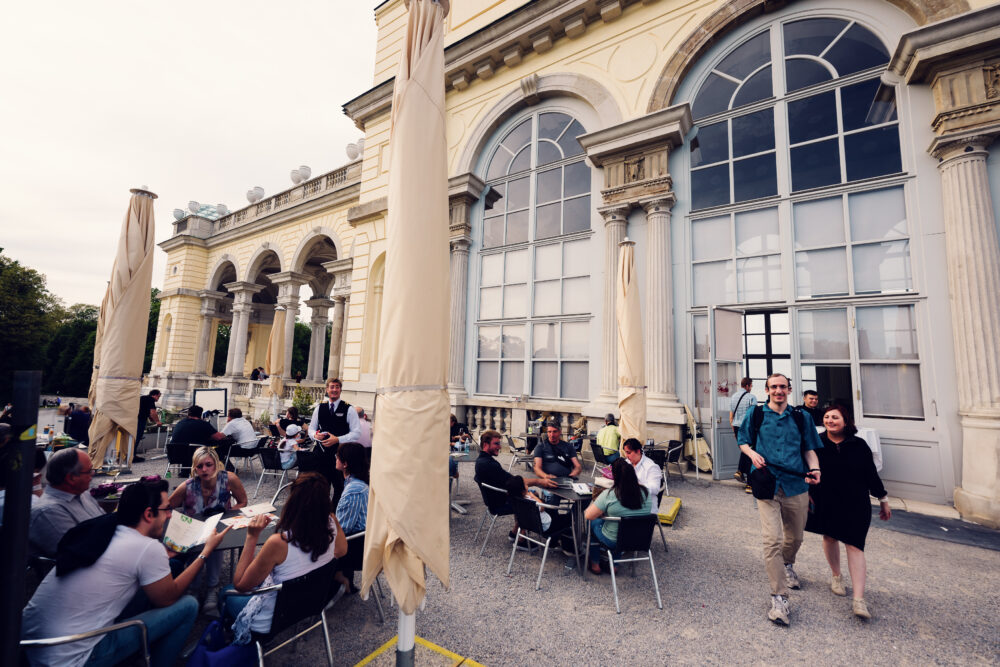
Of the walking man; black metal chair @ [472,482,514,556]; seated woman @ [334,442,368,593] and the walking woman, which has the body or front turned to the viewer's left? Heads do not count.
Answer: the seated woman

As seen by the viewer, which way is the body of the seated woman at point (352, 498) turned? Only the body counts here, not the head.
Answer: to the viewer's left

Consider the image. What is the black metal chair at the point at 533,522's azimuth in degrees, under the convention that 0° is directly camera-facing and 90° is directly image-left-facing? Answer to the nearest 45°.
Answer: approximately 225°

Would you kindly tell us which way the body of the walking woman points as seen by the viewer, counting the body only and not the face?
toward the camera

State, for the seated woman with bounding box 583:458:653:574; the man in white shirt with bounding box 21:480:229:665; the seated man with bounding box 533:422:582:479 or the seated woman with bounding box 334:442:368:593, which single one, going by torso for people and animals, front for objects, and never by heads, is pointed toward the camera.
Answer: the seated man

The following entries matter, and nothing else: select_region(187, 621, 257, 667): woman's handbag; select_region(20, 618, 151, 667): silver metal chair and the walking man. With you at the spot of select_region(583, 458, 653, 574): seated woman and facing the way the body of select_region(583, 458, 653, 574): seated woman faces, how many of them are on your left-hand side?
2

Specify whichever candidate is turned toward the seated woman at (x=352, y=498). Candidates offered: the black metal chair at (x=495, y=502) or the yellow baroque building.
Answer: the yellow baroque building

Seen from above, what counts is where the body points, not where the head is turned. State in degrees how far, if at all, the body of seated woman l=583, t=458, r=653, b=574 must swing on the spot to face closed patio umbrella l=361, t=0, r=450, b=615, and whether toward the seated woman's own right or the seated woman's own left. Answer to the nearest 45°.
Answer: approximately 90° to the seated woman's own left

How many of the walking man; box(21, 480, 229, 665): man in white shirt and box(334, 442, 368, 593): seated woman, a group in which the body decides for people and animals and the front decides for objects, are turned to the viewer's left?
1

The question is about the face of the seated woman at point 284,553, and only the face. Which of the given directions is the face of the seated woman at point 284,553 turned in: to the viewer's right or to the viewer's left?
to the viewer's left

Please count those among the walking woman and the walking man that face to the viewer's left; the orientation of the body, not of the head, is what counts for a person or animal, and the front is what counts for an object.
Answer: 0

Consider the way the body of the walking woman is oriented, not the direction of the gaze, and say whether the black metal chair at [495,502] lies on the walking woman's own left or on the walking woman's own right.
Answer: on the walking woman's own right

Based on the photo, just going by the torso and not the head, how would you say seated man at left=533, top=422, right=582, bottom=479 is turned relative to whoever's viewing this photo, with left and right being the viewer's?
facing the viewer

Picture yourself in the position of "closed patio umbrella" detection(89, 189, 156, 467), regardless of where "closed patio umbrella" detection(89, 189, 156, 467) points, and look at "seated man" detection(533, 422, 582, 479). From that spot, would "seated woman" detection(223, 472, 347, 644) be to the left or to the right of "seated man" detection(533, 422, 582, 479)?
right

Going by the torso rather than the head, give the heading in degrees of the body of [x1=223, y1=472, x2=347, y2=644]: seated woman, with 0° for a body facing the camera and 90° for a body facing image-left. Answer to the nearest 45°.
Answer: approximately 135°

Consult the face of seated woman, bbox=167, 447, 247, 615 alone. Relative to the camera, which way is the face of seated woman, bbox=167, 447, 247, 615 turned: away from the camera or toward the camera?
toward the camera

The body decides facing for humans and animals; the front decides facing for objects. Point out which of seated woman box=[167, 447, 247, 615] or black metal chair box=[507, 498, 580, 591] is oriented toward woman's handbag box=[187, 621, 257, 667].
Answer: the seated woman

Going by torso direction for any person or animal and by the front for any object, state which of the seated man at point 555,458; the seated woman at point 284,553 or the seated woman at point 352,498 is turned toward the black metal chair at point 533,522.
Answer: the seated man
